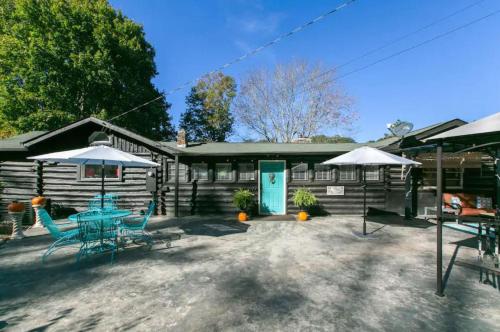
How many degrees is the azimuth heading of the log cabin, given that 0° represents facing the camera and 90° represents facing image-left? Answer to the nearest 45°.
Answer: approximately 0°

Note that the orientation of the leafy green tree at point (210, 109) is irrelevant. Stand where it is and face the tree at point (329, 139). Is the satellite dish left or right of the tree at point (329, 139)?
right

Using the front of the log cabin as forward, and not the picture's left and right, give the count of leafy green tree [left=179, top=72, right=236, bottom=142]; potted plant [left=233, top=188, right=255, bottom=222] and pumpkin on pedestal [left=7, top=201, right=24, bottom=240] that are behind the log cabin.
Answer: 1

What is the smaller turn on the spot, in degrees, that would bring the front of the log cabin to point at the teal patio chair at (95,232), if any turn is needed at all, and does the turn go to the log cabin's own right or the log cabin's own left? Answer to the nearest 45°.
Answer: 0° — it already faces it

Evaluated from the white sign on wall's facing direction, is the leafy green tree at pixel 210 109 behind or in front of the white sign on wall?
behind

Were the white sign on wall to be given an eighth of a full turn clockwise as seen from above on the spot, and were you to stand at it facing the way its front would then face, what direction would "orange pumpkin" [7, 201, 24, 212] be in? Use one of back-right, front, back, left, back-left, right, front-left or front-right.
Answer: front

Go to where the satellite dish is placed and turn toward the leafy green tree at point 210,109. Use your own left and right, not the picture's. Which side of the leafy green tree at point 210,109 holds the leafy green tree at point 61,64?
left

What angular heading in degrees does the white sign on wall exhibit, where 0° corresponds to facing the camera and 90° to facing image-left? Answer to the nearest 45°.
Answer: approximately 0°

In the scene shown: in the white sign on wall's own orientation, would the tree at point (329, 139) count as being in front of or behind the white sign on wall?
behind

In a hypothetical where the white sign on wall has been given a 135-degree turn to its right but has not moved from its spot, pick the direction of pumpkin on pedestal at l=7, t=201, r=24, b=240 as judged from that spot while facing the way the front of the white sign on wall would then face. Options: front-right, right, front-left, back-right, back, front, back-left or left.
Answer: left

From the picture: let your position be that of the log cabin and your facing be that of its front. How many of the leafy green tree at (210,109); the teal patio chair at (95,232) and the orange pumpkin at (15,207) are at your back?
1

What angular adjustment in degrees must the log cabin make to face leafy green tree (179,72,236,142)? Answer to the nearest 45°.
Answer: approximately 180°
